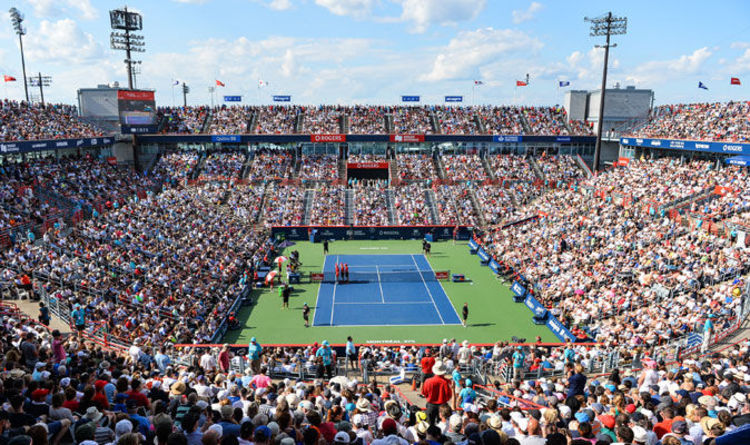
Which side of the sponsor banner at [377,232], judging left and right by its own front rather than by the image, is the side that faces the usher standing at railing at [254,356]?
front

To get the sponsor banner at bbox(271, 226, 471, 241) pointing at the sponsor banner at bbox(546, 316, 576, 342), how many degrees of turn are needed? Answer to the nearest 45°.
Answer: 0° — it already faces it

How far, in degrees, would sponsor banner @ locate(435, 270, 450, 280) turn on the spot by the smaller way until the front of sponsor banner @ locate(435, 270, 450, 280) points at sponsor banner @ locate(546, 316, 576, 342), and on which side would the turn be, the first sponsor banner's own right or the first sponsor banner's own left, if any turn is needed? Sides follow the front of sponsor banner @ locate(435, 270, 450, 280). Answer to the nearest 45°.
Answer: approximately 45° to the first sponsor banner's own left

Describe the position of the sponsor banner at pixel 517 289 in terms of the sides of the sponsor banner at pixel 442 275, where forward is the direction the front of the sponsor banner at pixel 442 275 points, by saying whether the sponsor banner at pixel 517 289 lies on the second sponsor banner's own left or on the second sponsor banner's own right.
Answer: on the second sponsor banner's own left

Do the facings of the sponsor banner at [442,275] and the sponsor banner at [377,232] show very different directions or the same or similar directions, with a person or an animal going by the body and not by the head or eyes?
same or similar directions

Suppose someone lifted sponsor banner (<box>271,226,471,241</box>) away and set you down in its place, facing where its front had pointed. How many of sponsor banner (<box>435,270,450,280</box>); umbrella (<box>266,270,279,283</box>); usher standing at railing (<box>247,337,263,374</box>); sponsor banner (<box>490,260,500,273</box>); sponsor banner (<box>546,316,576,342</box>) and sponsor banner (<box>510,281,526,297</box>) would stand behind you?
0

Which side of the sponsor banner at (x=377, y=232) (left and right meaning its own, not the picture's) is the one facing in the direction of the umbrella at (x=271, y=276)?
front

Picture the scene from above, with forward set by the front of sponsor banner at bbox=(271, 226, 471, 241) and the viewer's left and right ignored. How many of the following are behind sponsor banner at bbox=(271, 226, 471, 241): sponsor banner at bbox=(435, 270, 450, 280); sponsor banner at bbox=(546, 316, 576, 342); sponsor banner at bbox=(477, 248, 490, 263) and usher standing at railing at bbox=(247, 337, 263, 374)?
0

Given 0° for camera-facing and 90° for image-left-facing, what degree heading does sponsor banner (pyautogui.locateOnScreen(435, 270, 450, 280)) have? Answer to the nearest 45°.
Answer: approximately 0°

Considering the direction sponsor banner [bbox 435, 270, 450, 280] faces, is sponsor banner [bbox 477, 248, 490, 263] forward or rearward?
rearward

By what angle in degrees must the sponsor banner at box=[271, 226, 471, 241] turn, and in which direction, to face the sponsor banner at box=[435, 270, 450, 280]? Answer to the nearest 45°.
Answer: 0° — it already faces it

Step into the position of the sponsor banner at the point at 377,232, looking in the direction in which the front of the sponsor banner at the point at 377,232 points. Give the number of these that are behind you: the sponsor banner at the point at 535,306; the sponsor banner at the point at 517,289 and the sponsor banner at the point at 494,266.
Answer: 0

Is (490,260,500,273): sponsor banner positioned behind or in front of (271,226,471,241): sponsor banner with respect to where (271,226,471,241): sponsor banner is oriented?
in front

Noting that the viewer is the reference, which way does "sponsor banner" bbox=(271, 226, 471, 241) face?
facing the viewer

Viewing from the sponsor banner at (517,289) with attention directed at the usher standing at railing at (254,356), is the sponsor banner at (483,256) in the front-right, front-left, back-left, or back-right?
back-right

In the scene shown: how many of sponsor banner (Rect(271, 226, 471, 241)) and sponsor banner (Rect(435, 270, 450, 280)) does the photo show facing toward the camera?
2

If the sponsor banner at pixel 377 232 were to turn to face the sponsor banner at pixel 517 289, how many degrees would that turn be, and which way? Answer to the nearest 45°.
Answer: approximately 45° to its left

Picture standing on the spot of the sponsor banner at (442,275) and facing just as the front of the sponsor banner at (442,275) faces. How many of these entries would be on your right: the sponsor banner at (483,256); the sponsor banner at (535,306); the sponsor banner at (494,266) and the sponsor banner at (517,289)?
0

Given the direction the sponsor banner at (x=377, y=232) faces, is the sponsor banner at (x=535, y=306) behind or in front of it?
in front
